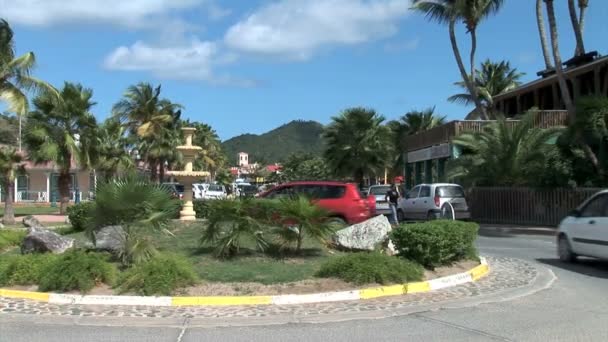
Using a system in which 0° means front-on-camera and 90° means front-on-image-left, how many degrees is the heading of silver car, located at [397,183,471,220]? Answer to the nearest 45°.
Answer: approximately 135°

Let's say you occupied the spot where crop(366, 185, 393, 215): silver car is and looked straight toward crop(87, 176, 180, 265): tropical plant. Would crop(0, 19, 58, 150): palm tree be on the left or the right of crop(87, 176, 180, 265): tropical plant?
right
